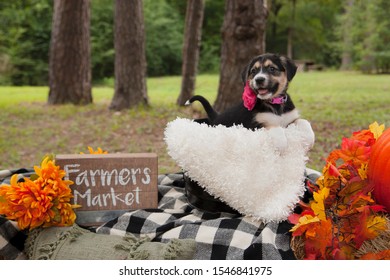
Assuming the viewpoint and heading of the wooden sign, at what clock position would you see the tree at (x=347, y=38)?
The tree is roughly at 7 o'clock from the wooden sign.

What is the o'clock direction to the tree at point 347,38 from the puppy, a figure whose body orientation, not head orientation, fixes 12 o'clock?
The tree is roughly at 8 o'clock from the puppy.

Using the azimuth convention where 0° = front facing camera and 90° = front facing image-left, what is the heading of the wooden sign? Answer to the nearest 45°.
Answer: approximately 0°

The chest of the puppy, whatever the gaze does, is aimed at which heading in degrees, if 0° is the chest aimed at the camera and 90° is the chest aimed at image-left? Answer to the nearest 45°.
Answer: approximately 315°
